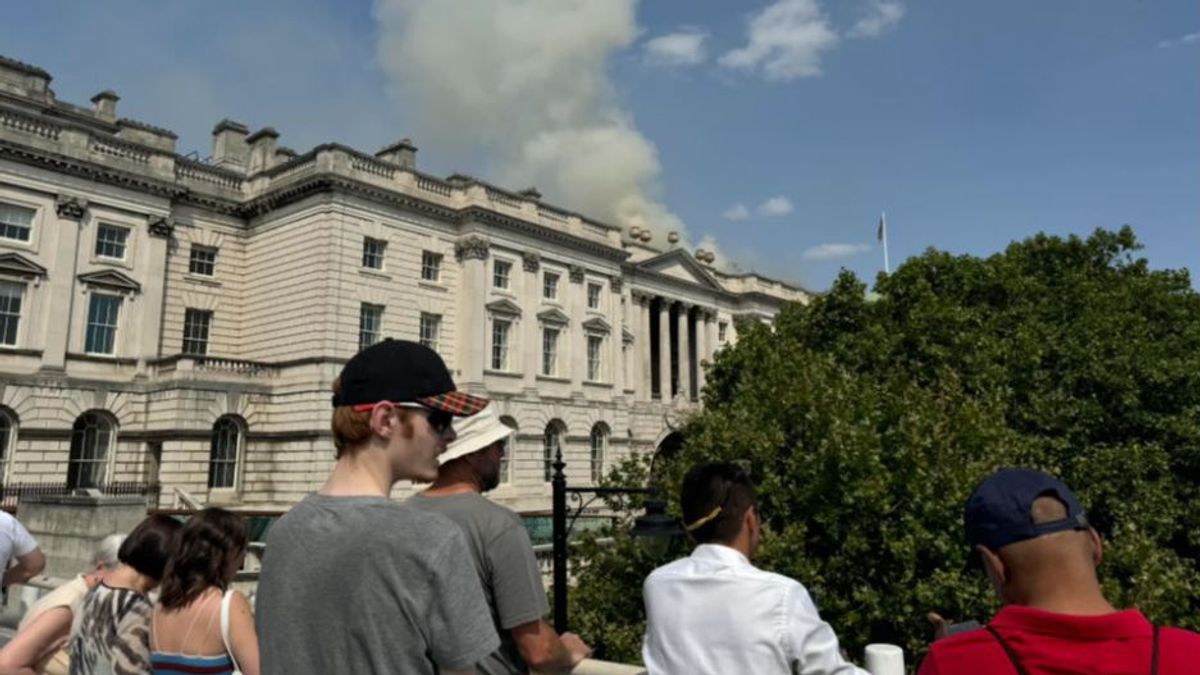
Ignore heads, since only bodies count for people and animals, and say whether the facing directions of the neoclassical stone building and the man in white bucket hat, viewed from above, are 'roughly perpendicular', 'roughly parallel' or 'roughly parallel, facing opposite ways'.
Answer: roughly perpendicular

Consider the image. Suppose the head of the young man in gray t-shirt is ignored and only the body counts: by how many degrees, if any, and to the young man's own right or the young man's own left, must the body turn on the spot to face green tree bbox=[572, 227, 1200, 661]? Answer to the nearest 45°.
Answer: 0° — they already face it

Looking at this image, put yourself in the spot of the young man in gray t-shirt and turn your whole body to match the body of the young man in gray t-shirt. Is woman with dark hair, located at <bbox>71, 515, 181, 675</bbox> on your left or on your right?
on your left

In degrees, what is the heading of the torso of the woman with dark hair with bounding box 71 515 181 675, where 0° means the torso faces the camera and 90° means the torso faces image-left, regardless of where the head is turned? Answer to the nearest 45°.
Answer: approximately 225°

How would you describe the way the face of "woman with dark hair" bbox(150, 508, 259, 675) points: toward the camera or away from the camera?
away from the camera

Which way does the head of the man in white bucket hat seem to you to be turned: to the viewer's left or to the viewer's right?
to the viewer's right

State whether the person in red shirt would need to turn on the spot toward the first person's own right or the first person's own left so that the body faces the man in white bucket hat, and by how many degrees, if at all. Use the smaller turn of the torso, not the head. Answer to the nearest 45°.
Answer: approximately 90° to the first person's own left

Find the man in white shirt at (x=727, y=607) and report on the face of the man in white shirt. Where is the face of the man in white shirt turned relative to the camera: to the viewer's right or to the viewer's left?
to the viewer's right

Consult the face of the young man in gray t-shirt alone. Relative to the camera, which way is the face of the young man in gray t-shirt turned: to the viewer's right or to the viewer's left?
to the viewer's right

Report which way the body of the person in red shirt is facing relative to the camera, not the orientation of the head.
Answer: away from the camera

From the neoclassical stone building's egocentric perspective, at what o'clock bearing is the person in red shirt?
The person in red shirt is roughly at 1 o'clock from the neoclassical stone building.

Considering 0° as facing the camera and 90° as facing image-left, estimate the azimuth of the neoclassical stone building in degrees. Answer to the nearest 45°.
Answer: approximately 315°

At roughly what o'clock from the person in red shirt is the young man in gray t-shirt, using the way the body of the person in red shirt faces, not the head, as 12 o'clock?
The young man in gray t-shirt is roughly at 8 o'clock from the person in red shirt.

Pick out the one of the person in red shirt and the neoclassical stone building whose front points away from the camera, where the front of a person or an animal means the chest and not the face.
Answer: the person in red shirt

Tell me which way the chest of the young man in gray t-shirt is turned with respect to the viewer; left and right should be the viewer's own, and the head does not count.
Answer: facing away from the viewer and to the right of the viewer
